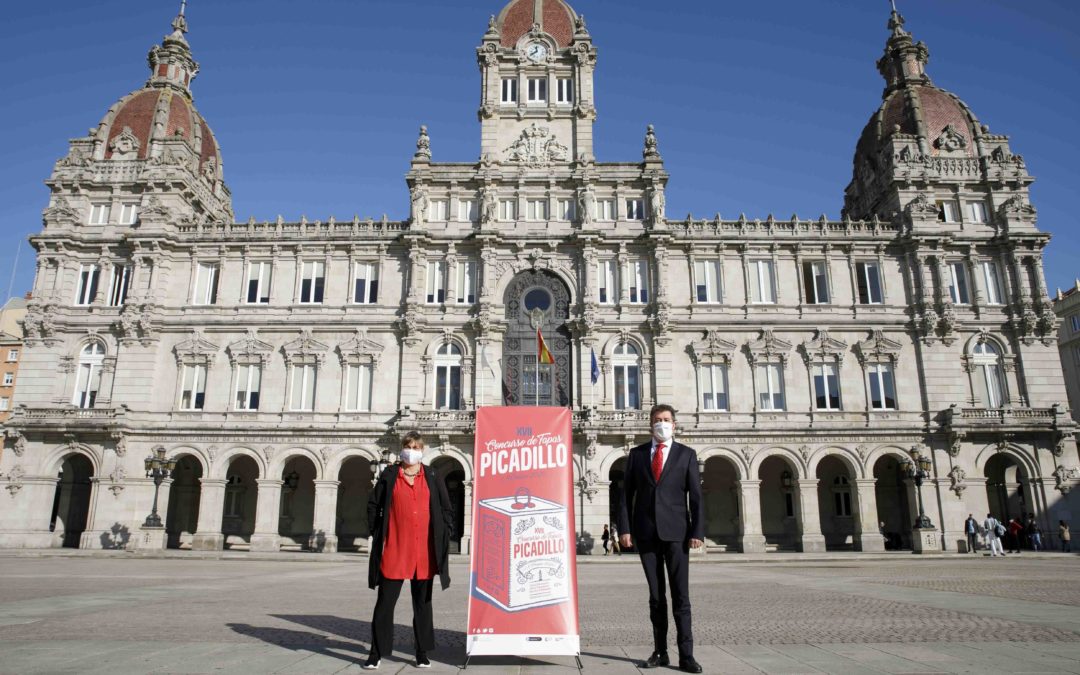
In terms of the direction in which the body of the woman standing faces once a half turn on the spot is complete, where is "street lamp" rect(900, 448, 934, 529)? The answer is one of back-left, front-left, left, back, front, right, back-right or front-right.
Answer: front-right

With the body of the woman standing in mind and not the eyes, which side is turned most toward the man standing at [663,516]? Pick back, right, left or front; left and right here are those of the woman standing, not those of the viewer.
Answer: left

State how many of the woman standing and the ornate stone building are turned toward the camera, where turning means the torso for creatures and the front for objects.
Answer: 2

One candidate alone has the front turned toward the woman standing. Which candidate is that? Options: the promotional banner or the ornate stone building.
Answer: the ornate stone building

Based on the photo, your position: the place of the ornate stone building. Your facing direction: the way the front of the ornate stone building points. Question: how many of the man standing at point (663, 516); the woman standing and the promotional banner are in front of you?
3

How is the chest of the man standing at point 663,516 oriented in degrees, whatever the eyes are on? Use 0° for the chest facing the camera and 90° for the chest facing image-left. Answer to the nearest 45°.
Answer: approximately 0°

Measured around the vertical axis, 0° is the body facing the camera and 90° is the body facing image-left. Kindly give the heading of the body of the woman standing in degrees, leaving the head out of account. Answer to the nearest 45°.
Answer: approximately 0°

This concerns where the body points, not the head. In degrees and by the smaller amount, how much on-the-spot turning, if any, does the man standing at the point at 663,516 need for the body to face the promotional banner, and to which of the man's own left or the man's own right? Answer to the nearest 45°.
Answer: approximately 90° to the man's own right

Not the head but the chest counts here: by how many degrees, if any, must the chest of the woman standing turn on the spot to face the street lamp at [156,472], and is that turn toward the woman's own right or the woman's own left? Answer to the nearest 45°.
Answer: approximately 135° to the woman's own right

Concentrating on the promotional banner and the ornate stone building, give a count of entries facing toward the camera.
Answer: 2

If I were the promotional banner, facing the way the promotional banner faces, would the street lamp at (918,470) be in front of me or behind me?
behind

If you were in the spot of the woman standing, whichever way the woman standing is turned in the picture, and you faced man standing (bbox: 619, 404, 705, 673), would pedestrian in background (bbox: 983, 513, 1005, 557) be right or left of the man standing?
left

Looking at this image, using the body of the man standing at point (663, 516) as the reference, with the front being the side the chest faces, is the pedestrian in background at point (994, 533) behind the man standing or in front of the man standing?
behind

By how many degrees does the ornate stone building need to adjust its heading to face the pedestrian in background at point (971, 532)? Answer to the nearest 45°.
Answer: approximately 90° to its left
